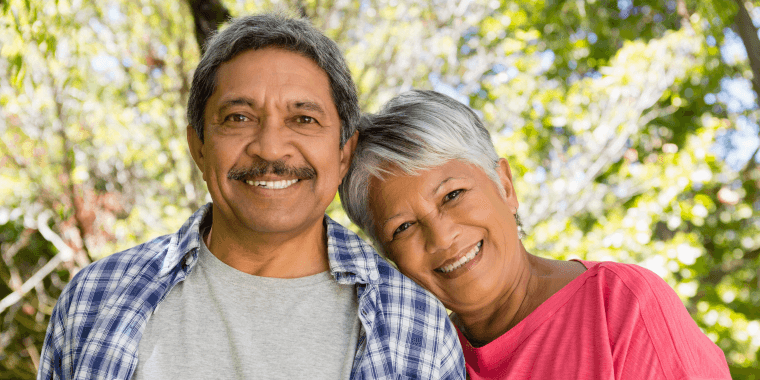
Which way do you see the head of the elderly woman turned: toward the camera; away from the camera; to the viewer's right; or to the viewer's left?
toward the camera

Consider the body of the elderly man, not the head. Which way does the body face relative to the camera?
toward the camera

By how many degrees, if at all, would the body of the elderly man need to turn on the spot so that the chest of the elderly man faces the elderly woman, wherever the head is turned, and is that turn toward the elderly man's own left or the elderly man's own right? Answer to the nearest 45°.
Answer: approximately 90° to the elderly man's own left

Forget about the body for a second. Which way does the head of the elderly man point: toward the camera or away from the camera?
toward the camera
